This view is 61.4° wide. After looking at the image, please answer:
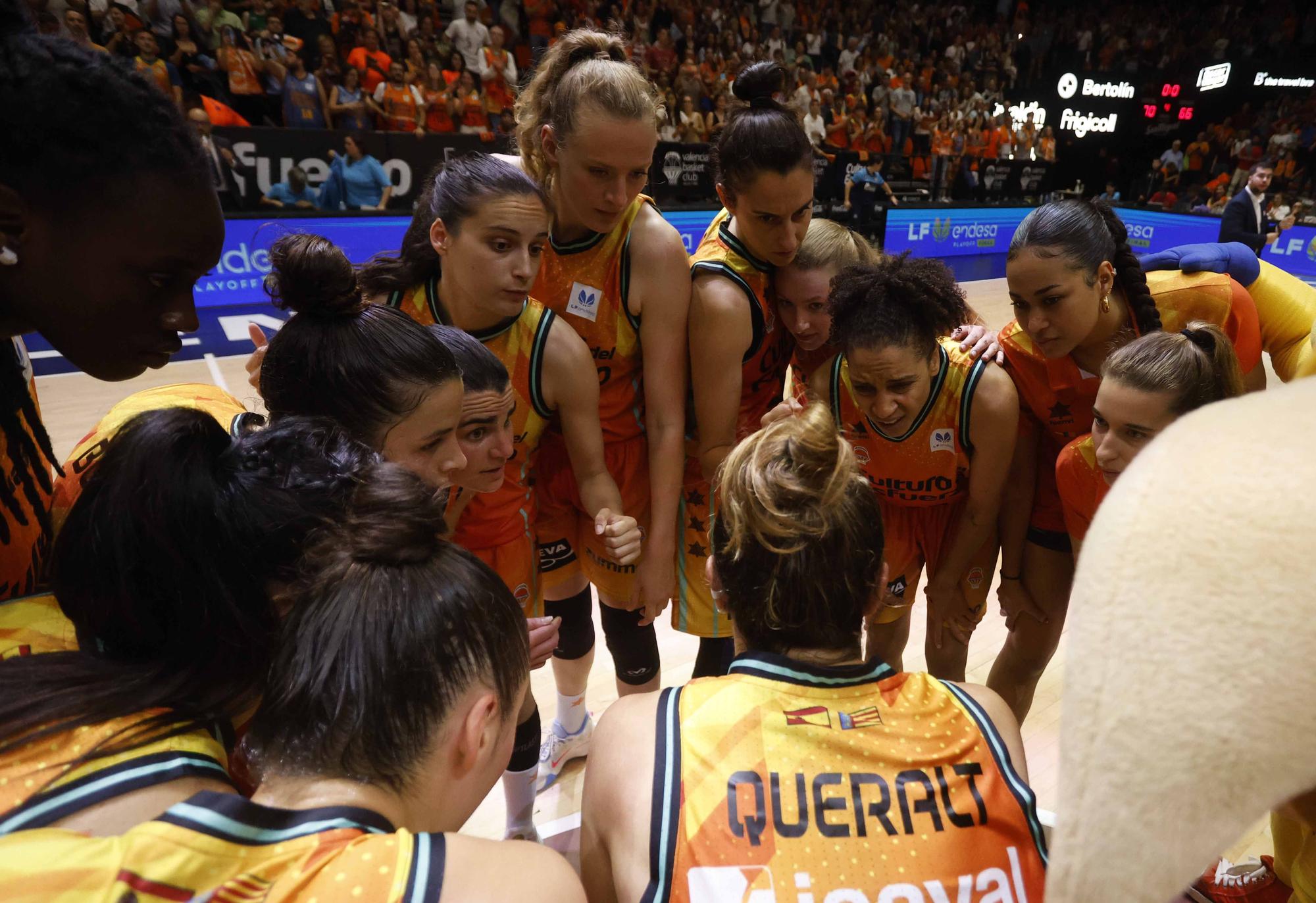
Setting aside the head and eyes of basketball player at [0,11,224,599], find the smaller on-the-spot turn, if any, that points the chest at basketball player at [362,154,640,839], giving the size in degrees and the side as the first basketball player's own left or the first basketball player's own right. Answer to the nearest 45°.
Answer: approximately 45° to the first basketball player's own left

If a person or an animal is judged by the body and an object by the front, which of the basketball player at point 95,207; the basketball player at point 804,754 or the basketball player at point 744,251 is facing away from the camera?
the basketball player at point 804,754

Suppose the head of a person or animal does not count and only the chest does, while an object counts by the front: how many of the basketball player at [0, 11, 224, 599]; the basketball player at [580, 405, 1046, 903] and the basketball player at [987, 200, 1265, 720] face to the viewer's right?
1

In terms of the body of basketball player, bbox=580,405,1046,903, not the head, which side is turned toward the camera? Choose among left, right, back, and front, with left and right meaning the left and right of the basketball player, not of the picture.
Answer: back

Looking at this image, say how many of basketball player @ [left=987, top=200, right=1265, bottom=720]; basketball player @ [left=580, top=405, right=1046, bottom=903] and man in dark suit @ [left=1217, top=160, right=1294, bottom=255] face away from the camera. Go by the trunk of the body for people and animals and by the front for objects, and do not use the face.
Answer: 1

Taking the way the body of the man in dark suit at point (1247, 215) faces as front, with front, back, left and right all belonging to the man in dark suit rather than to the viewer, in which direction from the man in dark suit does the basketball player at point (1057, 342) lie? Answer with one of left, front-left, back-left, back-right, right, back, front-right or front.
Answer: front-right

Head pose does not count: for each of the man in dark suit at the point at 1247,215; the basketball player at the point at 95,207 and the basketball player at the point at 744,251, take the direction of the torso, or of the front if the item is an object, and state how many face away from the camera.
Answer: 0

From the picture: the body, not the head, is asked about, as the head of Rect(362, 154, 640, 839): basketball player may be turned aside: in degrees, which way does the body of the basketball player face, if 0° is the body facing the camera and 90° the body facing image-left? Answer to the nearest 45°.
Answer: approximately 315°

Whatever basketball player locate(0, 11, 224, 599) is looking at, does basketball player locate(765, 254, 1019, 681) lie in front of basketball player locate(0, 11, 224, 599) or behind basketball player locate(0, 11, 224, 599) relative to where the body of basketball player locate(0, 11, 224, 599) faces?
in front

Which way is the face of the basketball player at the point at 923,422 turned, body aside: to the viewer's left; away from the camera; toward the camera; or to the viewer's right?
toward the camera

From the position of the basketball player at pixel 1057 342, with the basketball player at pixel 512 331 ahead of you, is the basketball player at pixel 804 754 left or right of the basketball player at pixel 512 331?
left

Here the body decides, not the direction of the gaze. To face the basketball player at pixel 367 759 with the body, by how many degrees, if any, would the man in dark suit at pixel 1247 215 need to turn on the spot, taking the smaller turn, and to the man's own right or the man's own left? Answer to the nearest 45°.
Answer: approximately 45° to the man's own right

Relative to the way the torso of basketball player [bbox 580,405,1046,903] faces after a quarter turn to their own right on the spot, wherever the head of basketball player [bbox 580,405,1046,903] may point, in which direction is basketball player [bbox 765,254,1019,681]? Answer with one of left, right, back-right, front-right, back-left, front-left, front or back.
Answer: left

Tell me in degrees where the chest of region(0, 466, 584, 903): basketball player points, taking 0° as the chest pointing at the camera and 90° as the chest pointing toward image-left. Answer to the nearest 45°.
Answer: approximately 225°

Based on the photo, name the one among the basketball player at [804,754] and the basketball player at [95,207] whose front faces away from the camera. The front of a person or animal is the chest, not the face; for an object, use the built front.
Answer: the basketball player at [804,754]

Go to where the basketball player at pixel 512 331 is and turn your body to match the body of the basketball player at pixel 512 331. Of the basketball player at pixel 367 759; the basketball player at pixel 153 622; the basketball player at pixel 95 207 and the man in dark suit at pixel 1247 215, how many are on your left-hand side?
1

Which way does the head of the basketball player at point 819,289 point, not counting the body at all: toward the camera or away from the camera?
toward the camera

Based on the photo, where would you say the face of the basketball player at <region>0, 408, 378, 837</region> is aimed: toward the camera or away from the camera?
away from the camera

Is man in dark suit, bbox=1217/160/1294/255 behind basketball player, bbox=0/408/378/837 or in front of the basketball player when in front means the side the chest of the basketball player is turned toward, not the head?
in front

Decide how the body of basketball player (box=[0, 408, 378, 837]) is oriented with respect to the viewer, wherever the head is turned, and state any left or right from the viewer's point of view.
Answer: facing away from the viewer and to the right of the viewer
